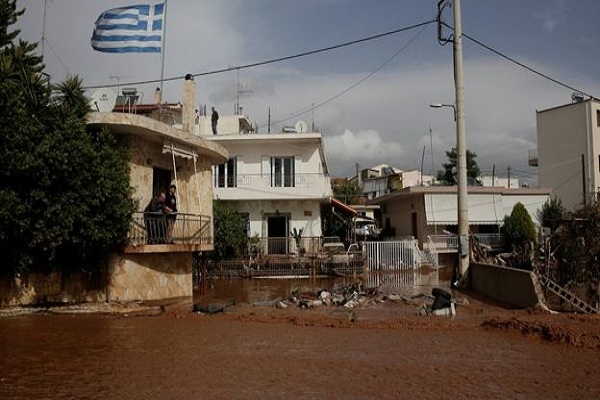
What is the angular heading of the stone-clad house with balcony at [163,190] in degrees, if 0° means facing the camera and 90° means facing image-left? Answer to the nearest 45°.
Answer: approximately 315°

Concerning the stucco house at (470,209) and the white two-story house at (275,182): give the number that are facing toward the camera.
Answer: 2

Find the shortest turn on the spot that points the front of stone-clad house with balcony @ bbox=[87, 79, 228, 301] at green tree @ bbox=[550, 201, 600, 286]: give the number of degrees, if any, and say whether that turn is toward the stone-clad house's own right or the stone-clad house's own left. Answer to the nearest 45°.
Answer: approximately 45° to the stone-clad house's own left

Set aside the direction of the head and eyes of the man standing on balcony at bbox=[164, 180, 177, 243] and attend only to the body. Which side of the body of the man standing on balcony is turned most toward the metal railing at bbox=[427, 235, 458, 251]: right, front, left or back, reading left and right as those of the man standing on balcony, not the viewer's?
left

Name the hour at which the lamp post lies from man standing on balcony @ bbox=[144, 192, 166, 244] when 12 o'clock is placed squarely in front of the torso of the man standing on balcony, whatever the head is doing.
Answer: The lamp post is roughly at 10 o'clock from the man standing on balcony.

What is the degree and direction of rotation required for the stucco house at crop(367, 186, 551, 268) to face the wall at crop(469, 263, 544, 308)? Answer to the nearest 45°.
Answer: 0° — it already faces it

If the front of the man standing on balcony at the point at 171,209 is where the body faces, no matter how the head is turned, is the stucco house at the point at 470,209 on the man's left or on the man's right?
on the man's left

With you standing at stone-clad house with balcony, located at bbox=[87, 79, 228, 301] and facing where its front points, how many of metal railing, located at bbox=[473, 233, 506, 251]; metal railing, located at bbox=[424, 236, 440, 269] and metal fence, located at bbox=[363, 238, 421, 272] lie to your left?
3

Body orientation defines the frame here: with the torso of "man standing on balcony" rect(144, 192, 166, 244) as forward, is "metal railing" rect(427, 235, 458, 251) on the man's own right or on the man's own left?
on the man's own left
